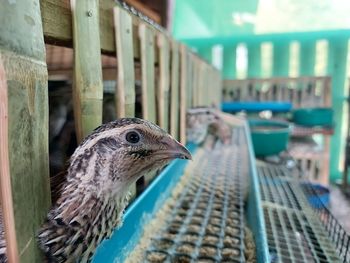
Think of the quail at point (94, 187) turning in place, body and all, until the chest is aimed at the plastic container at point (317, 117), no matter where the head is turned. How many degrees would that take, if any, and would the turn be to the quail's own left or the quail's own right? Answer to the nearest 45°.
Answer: approximately 45° to the quail's own left

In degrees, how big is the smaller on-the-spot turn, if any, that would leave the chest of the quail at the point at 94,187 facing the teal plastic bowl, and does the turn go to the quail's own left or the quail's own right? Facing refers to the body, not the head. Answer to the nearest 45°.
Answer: approximately 45° to the quail's own left

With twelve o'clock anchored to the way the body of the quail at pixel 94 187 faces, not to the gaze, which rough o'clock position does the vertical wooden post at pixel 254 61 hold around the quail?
The vertical wooden post is roughly at 10 o'clock from the quail.

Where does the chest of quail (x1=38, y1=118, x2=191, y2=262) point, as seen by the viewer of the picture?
to the viewer's right

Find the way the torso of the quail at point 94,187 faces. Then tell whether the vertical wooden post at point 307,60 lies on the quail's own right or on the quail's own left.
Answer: on the quail's own left
